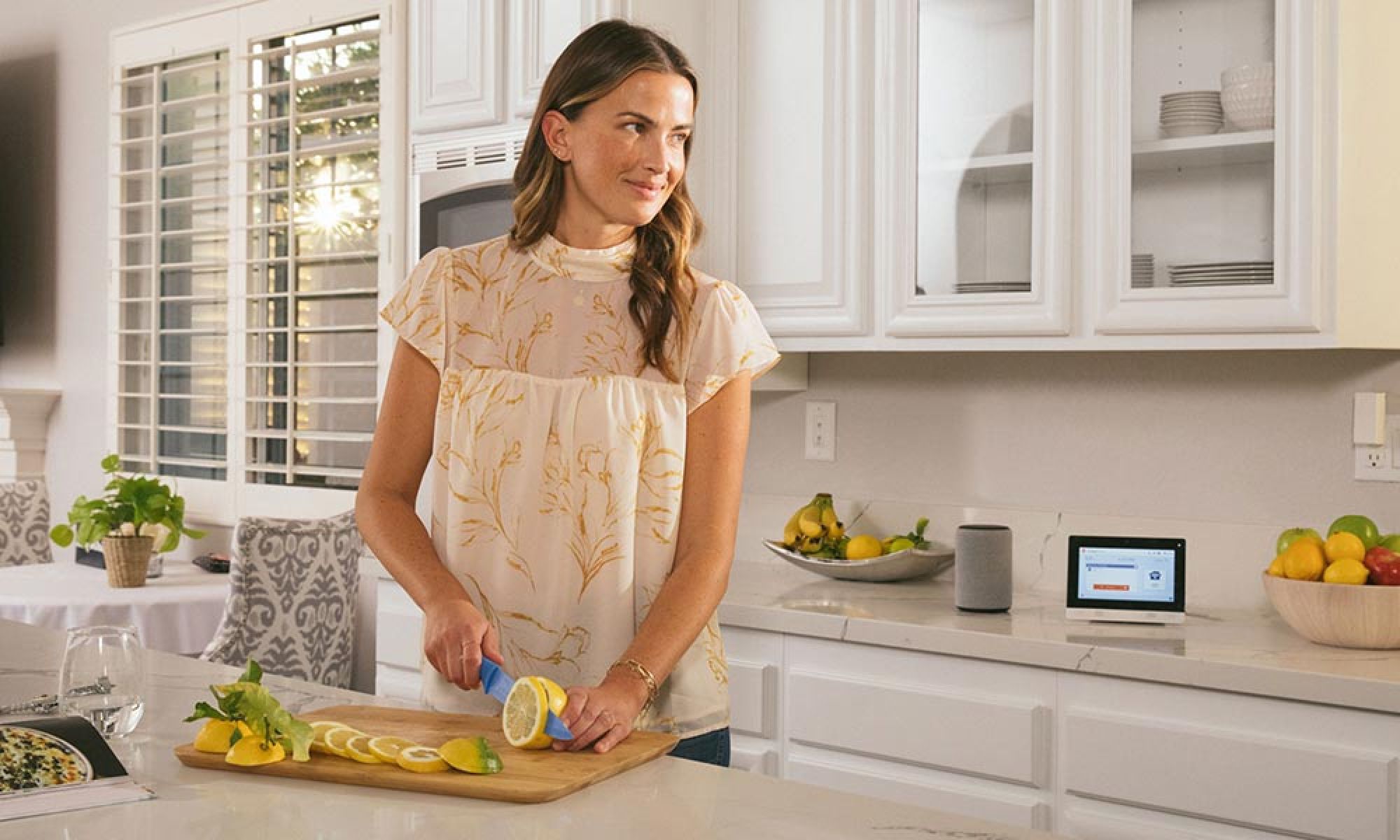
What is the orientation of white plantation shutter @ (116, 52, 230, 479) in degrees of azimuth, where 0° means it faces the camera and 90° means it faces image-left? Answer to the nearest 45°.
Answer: approximately 45°

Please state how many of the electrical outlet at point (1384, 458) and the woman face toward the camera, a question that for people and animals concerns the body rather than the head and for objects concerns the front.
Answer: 2

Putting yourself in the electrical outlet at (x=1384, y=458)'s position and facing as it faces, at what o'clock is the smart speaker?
The smart speaker is roughly at 2 o'clock from the electrical outlet.

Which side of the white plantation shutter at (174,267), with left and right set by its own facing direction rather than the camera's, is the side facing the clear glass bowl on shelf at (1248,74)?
left

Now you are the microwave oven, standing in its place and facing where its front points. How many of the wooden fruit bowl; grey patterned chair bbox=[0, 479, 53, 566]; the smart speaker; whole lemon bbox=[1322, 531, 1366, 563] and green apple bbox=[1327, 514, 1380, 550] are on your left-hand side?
4
